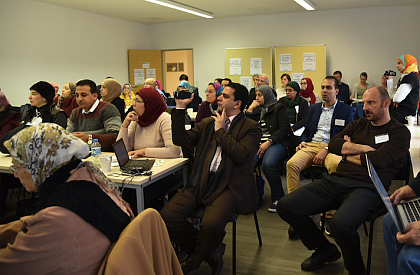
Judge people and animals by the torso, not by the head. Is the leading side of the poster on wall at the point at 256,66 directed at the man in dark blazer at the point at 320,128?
yes

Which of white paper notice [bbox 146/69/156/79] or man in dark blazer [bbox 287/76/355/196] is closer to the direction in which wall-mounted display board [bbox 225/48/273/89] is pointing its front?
the man in dark blazer

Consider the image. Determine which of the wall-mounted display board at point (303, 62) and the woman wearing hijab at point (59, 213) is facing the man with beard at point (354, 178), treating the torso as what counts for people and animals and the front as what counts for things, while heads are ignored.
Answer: the wall-mounted display board

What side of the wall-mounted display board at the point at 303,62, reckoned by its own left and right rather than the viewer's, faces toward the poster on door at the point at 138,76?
right

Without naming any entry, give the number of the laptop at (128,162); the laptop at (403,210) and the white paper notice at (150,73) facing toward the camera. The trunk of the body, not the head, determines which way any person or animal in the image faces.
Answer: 1

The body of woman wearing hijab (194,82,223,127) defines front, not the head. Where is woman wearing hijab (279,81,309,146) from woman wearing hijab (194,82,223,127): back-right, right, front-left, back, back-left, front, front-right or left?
back-left

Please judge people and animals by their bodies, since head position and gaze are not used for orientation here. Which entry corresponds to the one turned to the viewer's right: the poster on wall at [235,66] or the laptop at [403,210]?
the laptop

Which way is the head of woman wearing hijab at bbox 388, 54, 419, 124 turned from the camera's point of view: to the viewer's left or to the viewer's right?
to the viewer's left

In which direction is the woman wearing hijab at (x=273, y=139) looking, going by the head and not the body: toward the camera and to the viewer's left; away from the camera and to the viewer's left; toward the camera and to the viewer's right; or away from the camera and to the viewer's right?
toward the camera and to the viewer's left
